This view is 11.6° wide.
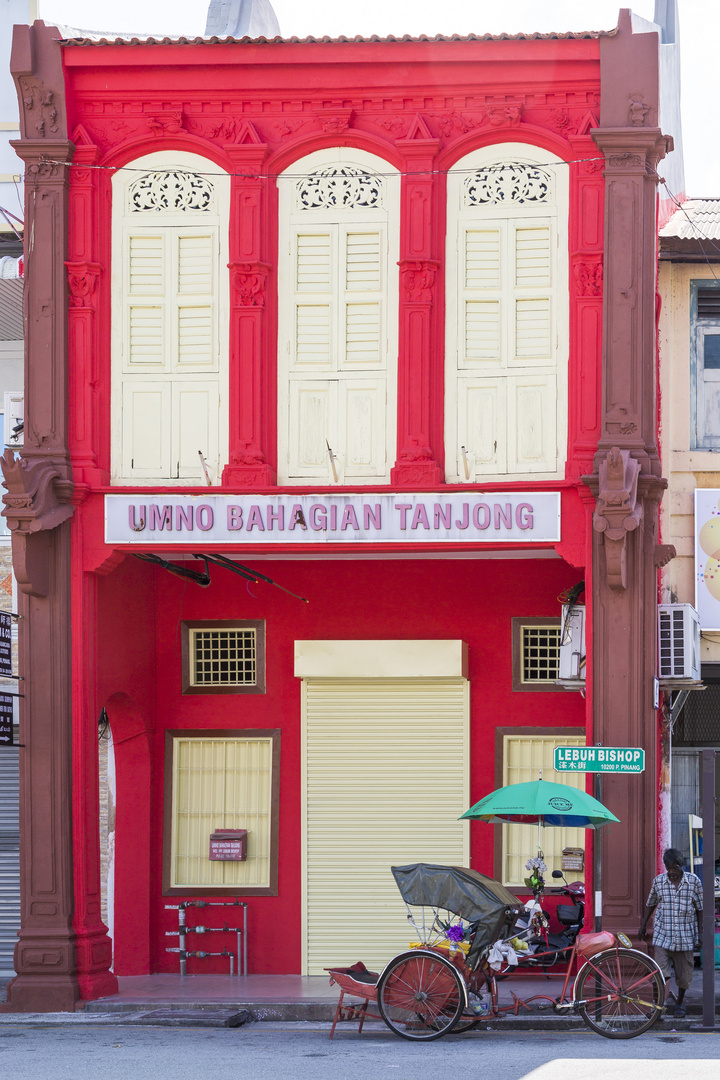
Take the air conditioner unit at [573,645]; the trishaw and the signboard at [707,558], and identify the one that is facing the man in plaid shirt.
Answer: the signboard

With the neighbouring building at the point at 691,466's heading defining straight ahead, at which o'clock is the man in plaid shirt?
The man in plaid shirt is roughly at 12 o'clock from the neighbouring building.

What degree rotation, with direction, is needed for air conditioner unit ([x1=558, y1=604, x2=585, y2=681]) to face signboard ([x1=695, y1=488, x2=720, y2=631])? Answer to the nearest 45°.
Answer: approximately 135° to its right

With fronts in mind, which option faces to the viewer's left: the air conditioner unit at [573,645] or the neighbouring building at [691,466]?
the air conditioner unit

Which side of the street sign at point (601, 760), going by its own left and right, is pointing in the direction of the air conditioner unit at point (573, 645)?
back

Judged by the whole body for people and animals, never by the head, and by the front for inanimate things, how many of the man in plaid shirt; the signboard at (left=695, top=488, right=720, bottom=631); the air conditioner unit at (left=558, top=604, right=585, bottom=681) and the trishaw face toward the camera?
2

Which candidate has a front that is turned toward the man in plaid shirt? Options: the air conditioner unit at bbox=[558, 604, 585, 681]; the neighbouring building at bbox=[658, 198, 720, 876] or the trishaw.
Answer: the neighbouring building
